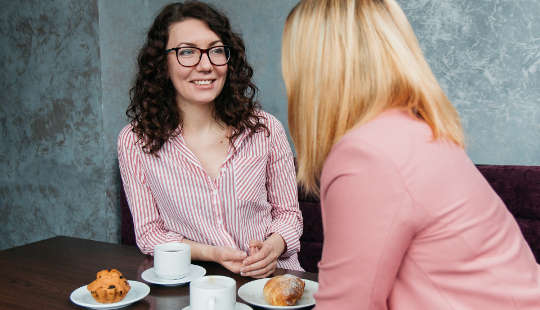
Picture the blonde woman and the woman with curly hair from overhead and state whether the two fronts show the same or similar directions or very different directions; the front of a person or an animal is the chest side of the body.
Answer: very different directions

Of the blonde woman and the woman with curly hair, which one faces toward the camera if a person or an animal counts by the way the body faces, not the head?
the woman with curly hair

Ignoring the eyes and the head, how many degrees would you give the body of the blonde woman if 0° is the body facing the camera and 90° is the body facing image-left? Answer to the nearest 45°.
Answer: approximately 135°

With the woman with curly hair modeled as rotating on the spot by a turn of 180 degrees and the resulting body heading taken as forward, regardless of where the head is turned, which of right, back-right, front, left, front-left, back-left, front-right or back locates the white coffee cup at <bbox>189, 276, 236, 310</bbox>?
back

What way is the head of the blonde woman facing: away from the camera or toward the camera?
away from the camera

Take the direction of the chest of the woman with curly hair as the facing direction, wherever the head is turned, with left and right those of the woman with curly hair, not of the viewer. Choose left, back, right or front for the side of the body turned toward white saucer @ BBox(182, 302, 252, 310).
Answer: front

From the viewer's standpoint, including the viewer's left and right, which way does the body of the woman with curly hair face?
facing the viewer

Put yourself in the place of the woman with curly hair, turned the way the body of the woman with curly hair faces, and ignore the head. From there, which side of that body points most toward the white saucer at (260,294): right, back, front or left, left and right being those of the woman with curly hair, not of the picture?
front

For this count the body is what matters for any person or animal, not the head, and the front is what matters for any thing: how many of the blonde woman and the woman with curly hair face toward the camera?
1

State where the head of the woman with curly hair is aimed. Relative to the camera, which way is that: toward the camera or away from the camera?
toward the camera
